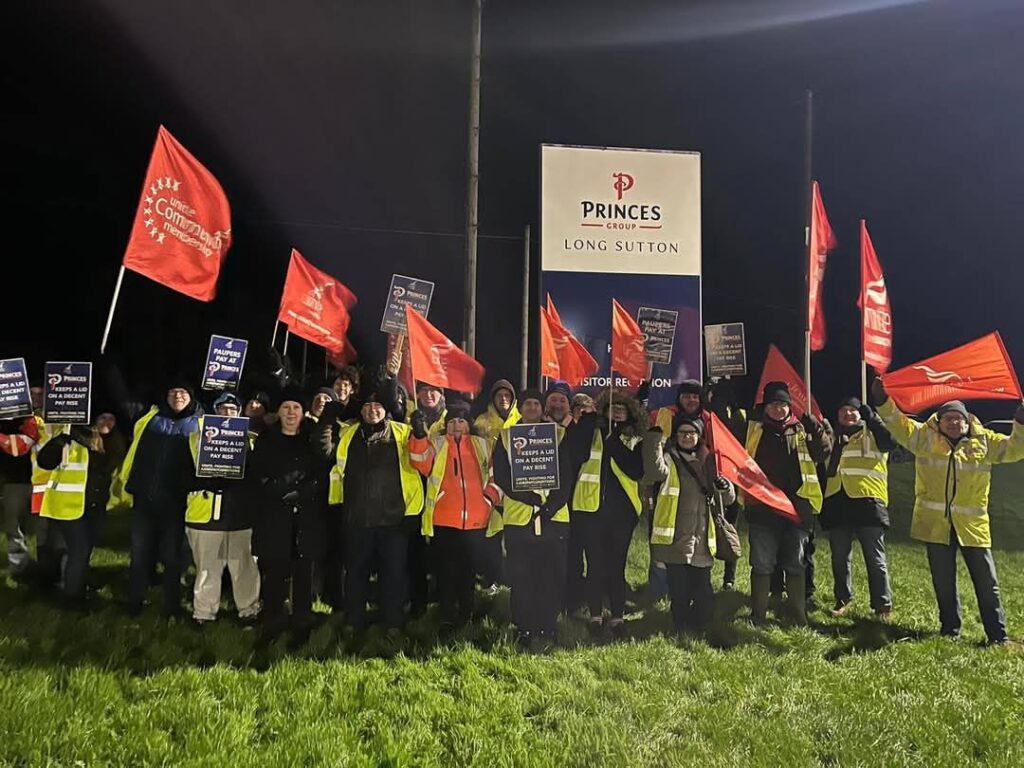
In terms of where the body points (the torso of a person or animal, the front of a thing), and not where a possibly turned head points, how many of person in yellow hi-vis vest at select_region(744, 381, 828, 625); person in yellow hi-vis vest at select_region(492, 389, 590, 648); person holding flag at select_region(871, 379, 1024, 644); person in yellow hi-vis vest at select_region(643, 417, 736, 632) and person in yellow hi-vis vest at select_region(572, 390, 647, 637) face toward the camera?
5

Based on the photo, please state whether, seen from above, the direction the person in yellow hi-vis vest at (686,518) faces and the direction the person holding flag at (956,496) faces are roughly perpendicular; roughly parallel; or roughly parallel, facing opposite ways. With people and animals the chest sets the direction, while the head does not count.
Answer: roughly parallel

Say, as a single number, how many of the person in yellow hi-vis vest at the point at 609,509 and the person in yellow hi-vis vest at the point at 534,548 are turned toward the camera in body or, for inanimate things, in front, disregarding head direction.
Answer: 2

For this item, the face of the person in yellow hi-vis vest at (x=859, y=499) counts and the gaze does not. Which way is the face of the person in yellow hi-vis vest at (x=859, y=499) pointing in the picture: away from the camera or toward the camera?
toward the camera

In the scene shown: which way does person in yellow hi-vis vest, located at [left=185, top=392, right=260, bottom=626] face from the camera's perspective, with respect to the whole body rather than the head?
toward the camera

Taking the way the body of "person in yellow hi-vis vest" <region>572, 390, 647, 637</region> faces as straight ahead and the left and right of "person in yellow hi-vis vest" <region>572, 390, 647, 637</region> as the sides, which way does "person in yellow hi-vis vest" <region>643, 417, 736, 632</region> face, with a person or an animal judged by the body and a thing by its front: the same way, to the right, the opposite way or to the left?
the same way

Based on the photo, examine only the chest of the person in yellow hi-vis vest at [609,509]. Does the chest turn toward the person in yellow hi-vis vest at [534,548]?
no

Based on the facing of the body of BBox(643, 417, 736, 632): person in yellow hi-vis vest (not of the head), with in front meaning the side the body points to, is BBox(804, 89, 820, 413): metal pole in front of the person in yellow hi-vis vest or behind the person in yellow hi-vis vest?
behind

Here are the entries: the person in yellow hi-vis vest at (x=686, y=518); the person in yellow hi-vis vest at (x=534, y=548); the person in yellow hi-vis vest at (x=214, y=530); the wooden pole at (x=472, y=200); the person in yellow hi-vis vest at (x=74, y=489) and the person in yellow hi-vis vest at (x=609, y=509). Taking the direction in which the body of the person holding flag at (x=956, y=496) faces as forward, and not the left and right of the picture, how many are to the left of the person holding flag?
0

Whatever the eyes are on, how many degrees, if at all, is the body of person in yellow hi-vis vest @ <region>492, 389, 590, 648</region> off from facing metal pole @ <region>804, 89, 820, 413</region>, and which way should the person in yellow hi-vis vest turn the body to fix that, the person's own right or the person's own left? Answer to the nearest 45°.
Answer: approximately 135° to the person's own left

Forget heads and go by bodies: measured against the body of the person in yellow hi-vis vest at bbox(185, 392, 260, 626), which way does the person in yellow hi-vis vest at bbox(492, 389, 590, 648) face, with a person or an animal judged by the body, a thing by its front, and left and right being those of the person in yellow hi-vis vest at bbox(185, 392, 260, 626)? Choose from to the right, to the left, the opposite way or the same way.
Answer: the same way

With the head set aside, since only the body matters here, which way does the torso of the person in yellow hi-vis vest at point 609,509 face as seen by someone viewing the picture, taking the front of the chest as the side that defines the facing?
toward the camera

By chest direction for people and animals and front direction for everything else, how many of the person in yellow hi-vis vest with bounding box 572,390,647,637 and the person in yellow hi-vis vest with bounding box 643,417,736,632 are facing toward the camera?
2

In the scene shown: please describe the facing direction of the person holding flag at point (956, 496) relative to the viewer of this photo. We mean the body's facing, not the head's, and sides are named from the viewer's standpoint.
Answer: facing the viewer

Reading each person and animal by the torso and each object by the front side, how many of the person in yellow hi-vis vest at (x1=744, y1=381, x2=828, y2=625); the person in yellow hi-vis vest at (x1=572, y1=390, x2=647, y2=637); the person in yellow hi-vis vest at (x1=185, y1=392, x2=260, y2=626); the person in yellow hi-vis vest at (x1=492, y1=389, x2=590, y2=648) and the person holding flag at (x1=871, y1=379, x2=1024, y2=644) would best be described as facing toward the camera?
5

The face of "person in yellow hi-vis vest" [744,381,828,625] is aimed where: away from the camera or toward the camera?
toward the camera

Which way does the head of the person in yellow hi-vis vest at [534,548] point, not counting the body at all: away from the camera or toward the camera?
toward the camera
